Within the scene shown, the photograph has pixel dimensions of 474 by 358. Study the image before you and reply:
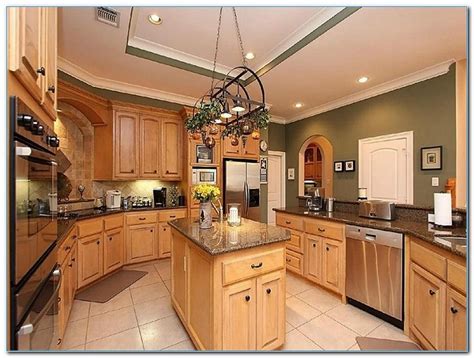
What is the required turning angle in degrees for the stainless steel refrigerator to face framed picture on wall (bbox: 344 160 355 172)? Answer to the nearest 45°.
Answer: approximately 90° to its left

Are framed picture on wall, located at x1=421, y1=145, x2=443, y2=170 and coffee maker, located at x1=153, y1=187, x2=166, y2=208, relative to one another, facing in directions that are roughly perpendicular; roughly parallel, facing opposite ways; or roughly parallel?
roughly perpendicular

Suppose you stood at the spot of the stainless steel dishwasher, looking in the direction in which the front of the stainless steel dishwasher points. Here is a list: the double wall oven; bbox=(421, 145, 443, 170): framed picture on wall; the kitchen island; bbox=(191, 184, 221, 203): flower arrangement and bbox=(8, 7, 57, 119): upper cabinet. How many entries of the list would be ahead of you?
4

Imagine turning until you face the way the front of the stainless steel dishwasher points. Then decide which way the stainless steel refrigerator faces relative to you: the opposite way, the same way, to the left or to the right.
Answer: to the left

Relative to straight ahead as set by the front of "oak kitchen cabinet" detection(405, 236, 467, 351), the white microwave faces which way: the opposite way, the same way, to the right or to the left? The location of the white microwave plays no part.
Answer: to the left

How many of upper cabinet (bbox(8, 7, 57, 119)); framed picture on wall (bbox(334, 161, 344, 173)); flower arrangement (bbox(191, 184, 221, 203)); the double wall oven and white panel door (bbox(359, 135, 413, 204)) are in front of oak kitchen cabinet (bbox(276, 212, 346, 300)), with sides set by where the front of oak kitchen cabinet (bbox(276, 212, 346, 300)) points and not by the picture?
3
